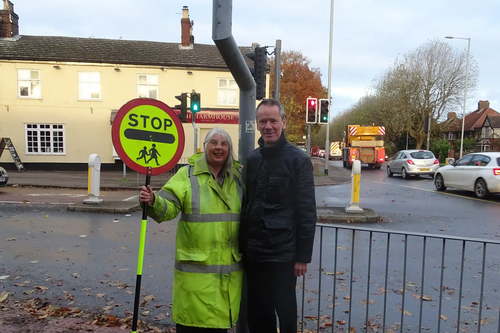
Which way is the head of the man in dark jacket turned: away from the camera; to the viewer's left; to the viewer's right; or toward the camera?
toward the camera

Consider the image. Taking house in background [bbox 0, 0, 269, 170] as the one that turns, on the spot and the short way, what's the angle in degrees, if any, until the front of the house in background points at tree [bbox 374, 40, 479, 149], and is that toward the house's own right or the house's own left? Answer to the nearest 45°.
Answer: approximately 90° to the house's own left

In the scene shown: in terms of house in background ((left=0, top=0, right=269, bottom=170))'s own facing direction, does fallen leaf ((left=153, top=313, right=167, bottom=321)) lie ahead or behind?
ahead

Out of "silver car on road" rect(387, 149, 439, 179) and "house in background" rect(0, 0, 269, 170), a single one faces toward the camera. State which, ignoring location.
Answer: the house in background

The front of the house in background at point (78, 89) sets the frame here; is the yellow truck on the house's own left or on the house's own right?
on the house's own left

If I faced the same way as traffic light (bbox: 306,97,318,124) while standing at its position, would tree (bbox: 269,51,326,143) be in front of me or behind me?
behind

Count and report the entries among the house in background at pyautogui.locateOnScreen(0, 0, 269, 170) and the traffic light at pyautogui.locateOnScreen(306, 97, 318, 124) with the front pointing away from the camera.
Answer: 0

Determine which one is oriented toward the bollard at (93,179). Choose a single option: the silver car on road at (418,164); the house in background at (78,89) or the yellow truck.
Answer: the house in background

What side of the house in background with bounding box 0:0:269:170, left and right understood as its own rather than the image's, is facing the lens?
front
